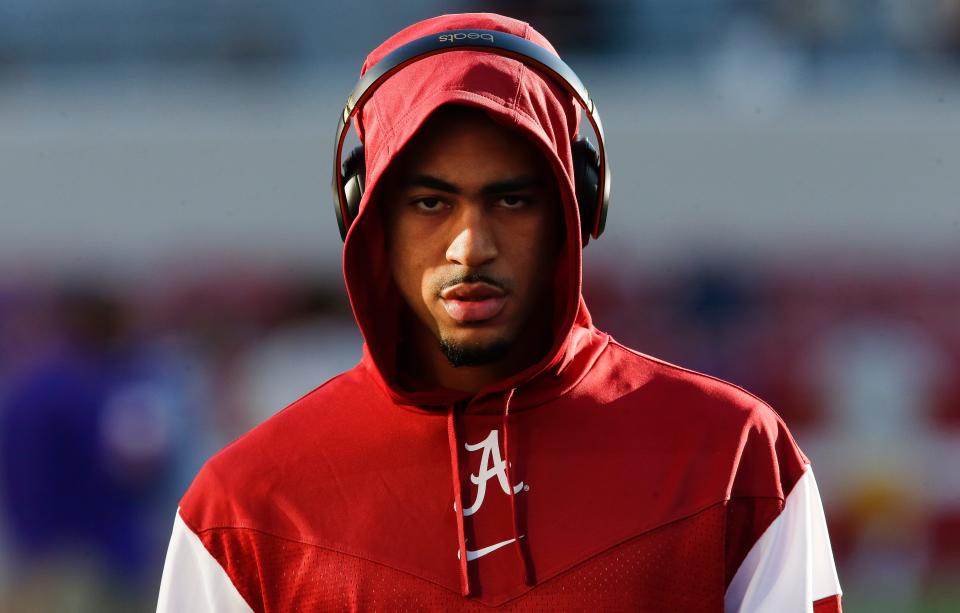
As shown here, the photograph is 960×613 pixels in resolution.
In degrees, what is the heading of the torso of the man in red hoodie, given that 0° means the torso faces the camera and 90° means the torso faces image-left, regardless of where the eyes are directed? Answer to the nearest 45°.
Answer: approximately 0°
